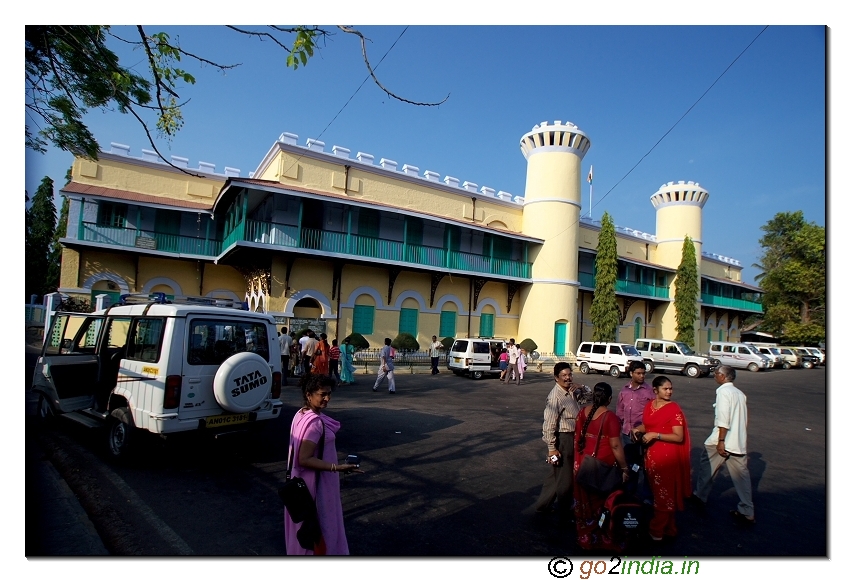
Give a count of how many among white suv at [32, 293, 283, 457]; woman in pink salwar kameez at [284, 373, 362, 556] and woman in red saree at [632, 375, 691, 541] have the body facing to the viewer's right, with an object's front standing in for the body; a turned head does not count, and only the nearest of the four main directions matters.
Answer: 1

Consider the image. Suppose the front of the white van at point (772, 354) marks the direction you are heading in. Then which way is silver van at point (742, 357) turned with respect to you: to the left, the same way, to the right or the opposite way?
the same way

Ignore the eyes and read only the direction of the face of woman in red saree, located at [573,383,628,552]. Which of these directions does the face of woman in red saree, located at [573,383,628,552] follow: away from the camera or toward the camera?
away from the camera

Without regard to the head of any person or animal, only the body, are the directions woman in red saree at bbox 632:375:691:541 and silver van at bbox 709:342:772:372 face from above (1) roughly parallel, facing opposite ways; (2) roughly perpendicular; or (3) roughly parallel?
roughly perpendicular

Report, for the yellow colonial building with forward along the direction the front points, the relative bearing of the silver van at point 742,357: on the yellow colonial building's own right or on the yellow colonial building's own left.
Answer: on the yellow colonial building's own left

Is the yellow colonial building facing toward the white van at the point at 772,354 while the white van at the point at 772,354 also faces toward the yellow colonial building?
no

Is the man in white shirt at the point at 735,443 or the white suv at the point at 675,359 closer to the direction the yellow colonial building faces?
the man in white shirt

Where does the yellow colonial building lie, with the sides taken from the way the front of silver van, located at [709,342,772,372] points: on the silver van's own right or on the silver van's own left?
on the silver van's own right

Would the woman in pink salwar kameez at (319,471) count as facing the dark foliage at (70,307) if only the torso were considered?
no

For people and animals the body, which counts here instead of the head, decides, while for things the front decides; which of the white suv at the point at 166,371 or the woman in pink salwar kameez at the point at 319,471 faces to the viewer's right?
the woman in pink salwar kameez

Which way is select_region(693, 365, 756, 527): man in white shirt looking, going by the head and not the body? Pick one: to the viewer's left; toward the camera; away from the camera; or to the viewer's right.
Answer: to the viewer's left

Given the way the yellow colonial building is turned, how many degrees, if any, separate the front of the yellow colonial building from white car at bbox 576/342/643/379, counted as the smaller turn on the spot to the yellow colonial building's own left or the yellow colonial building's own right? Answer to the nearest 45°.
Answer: approximately 45° to the yellow colonial building's own left

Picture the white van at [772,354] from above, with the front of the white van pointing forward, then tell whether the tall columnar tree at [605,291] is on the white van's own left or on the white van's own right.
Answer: on the white van's own right

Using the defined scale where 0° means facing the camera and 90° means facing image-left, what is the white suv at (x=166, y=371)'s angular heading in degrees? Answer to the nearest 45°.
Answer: approximately 135°
